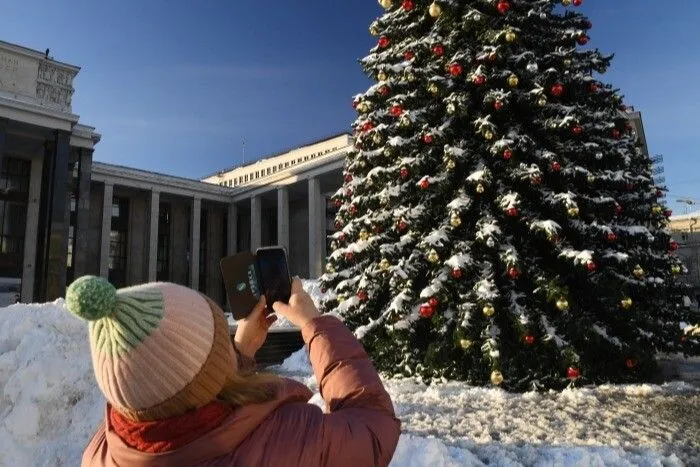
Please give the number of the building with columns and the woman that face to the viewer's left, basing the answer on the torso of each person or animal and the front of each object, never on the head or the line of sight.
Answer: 0

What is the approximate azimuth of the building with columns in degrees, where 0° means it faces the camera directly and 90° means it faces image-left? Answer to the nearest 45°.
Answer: approximately 315°

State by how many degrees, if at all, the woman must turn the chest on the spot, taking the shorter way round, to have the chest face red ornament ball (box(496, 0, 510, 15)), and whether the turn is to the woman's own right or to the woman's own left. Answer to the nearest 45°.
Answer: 0° — they already face it

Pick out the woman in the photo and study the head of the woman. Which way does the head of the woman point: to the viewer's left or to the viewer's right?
to the viewer's right

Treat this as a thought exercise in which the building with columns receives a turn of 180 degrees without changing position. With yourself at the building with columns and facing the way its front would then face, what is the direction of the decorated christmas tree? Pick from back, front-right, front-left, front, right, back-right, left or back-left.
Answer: back

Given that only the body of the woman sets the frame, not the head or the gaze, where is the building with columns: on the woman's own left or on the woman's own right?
on the woman's own left

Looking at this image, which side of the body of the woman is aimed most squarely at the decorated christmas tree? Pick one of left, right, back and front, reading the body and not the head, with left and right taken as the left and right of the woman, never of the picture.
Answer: front

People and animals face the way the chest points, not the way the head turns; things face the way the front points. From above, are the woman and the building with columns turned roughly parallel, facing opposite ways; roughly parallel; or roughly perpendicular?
roughly perpendicular

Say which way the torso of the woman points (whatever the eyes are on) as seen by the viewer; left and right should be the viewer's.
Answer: facing away from the viewer and to the right of the viewer

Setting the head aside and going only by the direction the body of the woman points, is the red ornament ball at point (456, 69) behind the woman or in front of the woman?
in front
